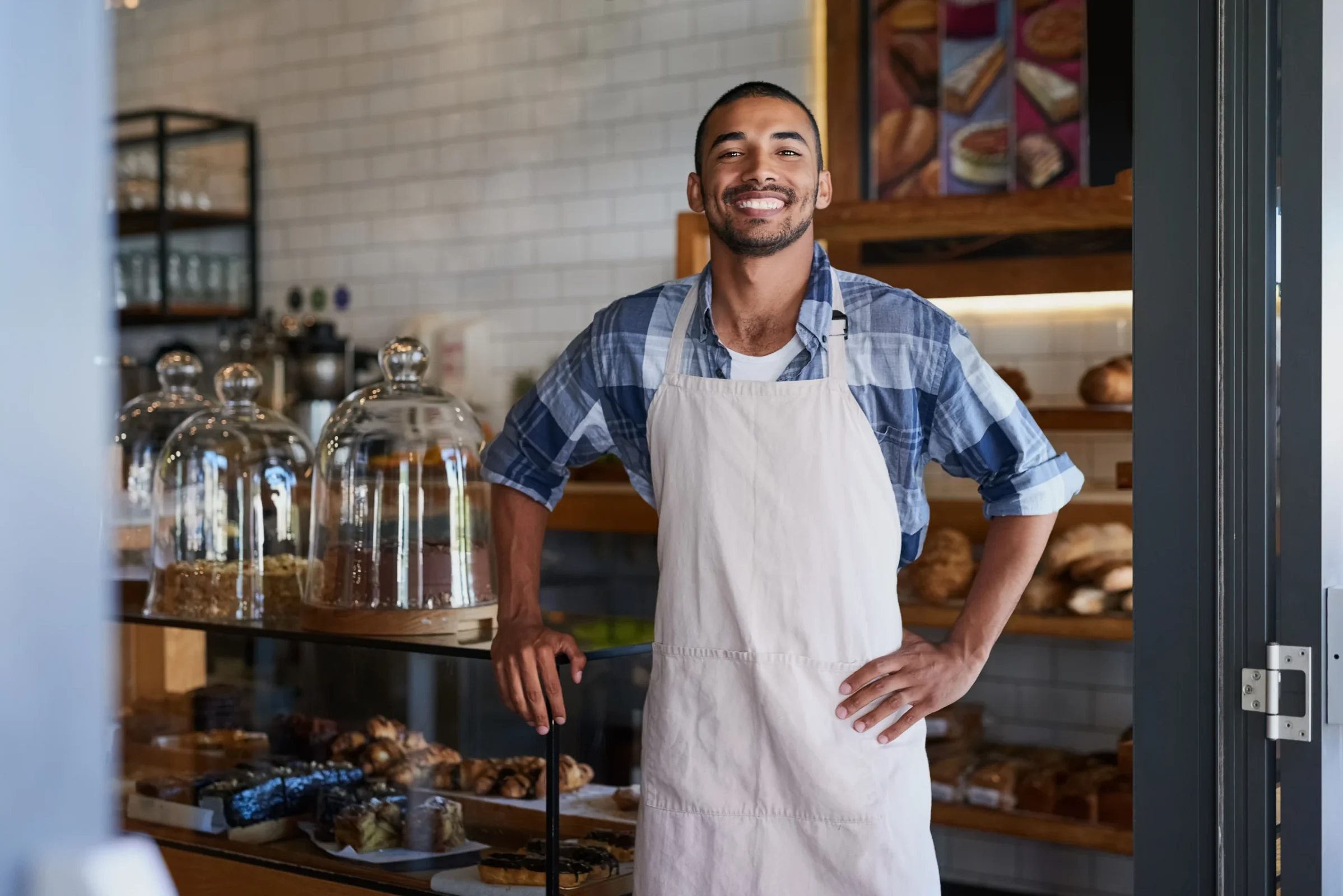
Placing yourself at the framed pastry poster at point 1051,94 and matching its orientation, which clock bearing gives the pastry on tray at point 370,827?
The pastry on tray is roughly at 1 o'clock from the framed pastry poster.

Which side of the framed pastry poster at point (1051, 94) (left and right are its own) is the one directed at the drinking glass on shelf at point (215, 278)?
right

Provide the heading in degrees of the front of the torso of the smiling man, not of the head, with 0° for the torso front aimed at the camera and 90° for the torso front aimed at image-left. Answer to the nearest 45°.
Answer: approximately 0°

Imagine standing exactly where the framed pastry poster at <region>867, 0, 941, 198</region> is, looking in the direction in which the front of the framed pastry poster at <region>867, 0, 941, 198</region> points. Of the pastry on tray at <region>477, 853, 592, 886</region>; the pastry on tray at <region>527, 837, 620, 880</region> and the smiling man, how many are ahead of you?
3

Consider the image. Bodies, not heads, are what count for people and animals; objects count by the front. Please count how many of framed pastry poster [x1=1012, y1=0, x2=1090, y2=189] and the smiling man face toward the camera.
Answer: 2

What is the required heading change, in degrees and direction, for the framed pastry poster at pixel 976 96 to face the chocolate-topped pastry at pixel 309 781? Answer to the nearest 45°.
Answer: approximately 45° to its right

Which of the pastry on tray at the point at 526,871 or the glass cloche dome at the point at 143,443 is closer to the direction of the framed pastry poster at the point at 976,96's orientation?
the pastry on tray
